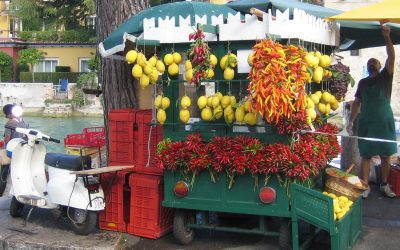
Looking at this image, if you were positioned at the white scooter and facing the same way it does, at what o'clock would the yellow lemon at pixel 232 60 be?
The yellow lemon is roughly at 6 o'clock from the white scooter.

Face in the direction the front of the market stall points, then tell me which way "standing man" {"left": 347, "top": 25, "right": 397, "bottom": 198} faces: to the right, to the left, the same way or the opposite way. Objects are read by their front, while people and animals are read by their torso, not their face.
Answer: the same way

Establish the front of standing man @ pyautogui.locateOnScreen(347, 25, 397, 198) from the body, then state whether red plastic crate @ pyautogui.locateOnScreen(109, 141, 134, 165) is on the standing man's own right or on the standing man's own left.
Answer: on the standing man's own right

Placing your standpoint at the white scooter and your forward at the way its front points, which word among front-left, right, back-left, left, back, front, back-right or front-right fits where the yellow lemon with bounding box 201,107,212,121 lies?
back

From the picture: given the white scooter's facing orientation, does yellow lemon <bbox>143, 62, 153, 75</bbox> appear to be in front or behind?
behind

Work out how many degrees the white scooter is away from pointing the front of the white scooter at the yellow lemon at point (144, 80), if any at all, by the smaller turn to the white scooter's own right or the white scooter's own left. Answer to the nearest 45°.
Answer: approximately 180°

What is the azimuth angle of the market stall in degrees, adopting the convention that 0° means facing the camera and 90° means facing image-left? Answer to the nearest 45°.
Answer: approximately 0°

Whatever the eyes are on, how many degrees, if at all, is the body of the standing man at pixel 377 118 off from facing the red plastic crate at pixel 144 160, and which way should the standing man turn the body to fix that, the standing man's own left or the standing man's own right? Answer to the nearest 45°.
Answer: approximately 45° to the standing man's own right

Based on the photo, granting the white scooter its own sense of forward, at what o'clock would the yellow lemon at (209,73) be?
The yellow lemon is roughly at 6 o'clock from the white scooter.

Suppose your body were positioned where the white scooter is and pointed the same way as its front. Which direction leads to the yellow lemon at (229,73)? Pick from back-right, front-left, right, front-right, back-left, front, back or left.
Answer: back

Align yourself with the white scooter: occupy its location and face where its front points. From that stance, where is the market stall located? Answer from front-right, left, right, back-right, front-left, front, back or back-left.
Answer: back

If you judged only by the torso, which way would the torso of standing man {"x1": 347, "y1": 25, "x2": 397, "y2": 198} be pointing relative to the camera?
toward the camera

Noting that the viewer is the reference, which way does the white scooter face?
facing away from the viewer and to the left of the viewer

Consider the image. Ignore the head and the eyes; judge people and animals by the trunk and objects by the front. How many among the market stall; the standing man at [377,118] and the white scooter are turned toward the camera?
2

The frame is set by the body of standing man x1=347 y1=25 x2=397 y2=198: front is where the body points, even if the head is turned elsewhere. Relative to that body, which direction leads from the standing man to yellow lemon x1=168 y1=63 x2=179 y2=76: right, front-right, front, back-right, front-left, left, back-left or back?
front-right

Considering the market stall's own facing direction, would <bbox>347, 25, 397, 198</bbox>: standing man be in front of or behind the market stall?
behind

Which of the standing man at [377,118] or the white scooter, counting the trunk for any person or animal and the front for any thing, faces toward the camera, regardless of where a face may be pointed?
the standing man

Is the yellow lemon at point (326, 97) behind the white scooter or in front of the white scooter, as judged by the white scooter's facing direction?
behind
